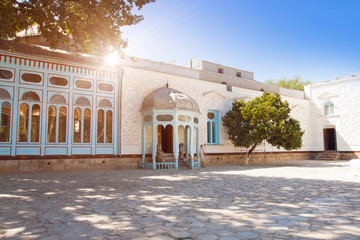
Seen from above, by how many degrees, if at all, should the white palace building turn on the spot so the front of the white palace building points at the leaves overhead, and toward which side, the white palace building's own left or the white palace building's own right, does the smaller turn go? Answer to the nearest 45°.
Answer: approximately 45° to the white palace building's own right

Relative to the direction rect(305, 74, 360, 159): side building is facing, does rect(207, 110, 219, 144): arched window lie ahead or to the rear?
ahead

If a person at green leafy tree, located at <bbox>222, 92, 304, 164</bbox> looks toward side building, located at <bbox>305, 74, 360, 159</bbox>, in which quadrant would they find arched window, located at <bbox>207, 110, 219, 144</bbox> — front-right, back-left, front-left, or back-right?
back-left

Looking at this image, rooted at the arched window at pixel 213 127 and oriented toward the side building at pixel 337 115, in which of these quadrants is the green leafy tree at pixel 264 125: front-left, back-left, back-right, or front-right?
front-right

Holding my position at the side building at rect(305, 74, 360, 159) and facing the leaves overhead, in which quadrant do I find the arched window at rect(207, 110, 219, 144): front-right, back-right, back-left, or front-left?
front-right

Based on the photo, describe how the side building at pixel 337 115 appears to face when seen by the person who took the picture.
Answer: facing the viewer and to the left of the viewer

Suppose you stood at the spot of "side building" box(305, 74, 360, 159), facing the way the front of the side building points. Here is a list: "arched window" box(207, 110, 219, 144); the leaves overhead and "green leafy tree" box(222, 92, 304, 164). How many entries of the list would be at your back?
0
